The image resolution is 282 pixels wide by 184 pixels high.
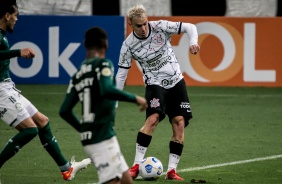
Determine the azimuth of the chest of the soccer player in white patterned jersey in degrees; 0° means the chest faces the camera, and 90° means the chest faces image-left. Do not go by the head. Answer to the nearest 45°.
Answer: approximately 0°

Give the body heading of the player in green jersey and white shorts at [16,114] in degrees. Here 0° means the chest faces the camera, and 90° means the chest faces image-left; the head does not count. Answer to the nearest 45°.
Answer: approximately 270°

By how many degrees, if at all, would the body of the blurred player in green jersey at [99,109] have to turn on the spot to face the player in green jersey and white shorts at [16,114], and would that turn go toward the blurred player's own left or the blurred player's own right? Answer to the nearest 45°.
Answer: approximately 90° to the blurred player's own left

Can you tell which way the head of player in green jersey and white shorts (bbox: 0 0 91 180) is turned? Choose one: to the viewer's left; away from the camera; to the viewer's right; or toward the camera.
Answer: to the viewer's right

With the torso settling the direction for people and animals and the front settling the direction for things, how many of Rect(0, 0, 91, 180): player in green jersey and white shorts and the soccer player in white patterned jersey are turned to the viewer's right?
1

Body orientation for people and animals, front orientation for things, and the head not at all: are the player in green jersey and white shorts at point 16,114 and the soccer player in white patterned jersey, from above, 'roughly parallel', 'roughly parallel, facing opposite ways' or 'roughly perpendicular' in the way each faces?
roughly perpendicular

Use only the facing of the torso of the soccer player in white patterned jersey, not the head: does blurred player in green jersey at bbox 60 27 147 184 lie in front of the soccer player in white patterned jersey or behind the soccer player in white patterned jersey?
in front

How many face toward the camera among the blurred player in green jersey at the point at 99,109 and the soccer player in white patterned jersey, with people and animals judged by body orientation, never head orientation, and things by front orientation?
1

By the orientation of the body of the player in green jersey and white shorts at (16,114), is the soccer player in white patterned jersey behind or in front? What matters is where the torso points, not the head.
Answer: in front

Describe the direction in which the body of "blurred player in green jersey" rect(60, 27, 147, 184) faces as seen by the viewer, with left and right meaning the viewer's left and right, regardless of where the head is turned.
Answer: facing away from the viewer and to the right of the viewer
